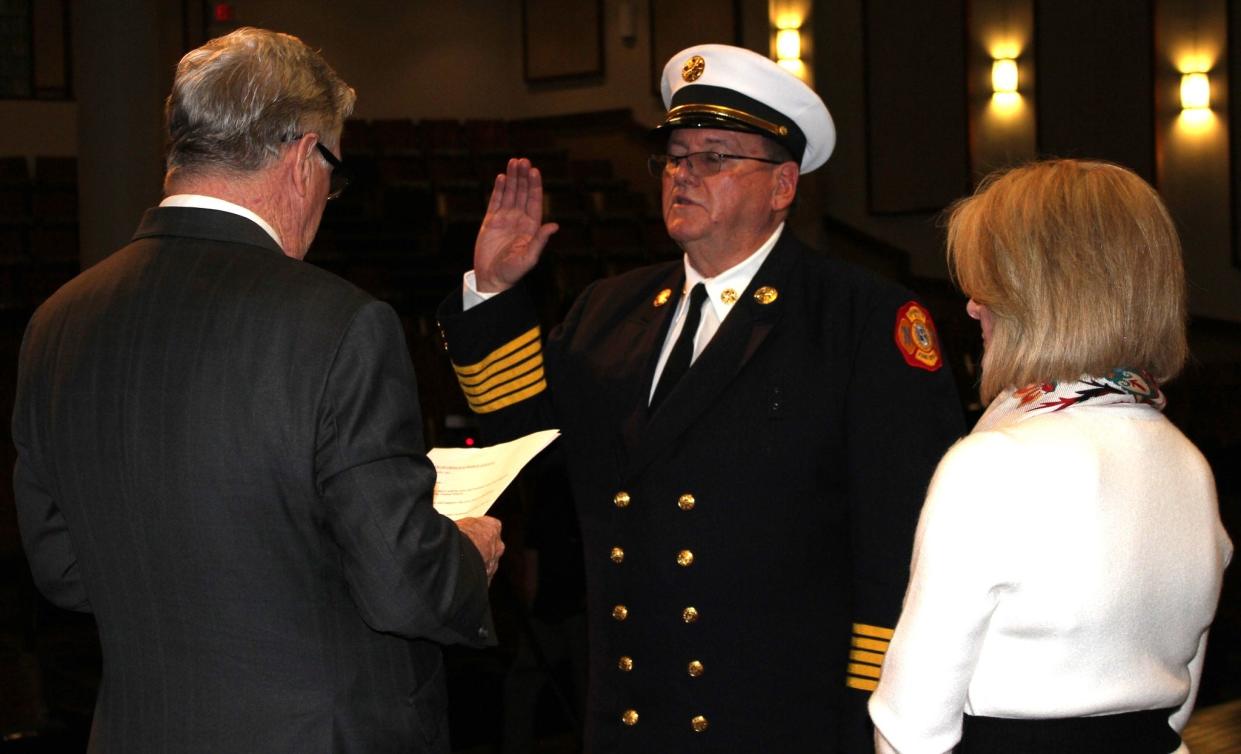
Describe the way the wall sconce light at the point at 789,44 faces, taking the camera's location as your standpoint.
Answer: facing the viewer

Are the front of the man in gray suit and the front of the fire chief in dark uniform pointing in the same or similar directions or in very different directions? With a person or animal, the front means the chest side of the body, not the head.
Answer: very different directions

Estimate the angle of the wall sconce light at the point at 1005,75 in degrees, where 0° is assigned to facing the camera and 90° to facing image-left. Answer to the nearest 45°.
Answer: approximately 0°

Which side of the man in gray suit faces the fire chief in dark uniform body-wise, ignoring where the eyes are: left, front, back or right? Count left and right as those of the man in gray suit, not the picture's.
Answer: front

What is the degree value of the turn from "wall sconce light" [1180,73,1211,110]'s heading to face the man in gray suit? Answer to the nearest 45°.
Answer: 0° — it already faces them

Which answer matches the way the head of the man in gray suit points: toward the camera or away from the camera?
away from the camera

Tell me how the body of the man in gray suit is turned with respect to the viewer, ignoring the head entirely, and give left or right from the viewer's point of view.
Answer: facing away from the viewer and to the right of the viewer

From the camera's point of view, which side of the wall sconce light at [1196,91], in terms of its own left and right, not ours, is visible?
front

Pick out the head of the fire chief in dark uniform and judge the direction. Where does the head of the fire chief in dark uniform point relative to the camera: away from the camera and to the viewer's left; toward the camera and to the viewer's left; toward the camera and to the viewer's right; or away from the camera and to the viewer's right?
toward the camera and to the viewer's left

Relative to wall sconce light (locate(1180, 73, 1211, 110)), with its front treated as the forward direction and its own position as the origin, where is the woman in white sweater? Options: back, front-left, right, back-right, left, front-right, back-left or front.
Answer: front

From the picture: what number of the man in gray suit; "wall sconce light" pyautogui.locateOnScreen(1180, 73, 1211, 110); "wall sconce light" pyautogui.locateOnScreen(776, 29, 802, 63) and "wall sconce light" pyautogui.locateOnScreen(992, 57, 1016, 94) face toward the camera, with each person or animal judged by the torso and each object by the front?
3

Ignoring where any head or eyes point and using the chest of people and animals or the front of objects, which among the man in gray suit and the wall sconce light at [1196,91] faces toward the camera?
the wall sconce light

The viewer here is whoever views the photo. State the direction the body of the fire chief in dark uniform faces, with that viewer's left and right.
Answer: facing the viewer and to the left of the viewer

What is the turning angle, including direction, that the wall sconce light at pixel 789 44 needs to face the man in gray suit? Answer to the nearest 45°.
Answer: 0° — it already faces them

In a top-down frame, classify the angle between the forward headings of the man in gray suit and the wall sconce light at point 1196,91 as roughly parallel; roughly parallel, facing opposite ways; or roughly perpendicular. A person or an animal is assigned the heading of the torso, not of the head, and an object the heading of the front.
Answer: roughly parallel, facing opposite ways
